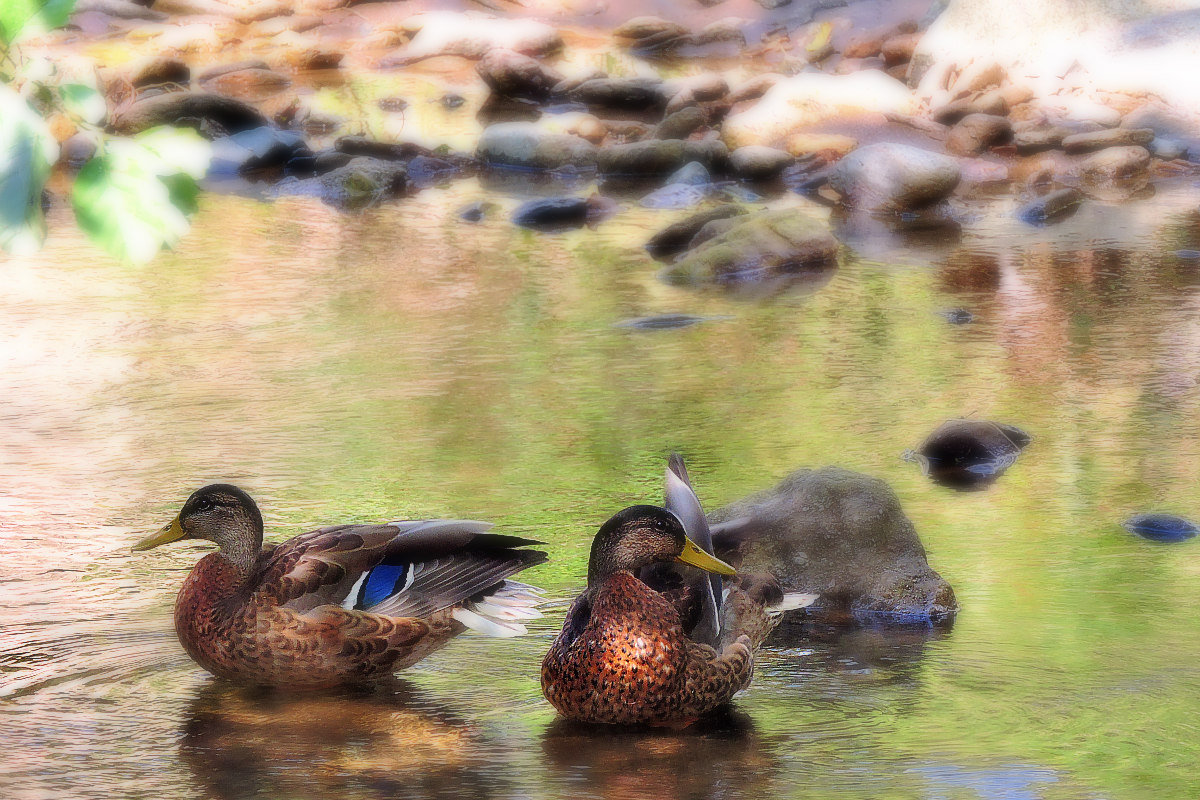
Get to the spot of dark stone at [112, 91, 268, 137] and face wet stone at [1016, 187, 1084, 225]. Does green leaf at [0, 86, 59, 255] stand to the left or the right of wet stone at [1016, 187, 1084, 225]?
right

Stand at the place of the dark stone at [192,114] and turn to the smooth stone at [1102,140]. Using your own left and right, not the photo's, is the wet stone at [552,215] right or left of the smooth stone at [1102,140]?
right

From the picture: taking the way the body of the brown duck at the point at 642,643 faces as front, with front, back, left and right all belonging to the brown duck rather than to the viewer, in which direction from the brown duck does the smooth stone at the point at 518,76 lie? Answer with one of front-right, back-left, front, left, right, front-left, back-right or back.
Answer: back-right

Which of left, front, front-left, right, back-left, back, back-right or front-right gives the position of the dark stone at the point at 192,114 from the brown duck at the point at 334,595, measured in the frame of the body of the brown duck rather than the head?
right

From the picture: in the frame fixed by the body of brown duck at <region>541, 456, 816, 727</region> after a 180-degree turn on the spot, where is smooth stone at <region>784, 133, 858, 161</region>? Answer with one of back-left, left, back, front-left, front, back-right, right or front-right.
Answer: front-left

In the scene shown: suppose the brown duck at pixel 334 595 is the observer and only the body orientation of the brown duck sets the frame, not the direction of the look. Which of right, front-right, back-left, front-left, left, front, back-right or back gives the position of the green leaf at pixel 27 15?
left

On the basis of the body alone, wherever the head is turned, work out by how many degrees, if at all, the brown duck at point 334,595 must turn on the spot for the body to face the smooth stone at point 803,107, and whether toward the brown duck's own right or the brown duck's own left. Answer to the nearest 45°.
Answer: approximately 135° to the brown duck's own right

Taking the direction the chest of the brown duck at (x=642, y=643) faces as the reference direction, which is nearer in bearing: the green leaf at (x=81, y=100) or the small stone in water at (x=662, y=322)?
the green leaf

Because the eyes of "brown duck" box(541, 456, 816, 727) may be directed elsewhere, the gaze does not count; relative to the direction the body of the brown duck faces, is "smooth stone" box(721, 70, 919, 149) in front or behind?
behind

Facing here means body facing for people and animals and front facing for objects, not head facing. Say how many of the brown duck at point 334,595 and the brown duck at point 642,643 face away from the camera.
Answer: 0

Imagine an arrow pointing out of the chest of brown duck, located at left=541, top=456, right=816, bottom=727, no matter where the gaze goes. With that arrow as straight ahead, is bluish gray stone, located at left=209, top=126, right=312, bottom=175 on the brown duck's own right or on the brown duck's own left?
on the brown duck's own right

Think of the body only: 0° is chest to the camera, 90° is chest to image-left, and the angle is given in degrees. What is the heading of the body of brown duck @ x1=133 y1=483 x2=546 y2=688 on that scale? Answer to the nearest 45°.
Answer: approximately 90°

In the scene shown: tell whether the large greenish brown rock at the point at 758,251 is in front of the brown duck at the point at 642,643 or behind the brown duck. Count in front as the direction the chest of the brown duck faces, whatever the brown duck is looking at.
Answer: behind

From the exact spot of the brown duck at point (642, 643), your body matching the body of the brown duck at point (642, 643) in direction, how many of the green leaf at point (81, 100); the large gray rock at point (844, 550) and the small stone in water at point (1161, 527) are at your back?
2
